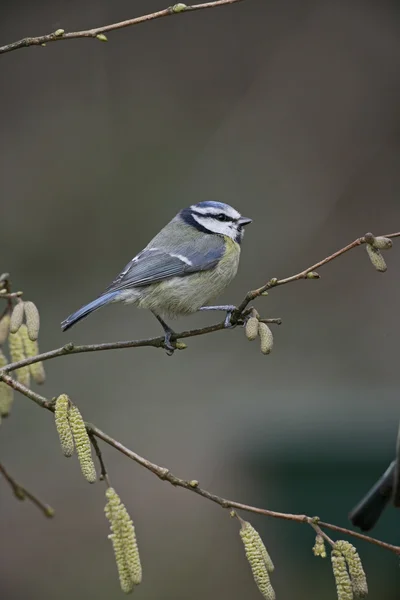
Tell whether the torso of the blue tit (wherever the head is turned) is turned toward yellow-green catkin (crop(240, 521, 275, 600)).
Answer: no

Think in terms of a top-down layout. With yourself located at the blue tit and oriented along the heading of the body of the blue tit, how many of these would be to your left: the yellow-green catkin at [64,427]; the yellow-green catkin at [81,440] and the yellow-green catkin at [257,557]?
0

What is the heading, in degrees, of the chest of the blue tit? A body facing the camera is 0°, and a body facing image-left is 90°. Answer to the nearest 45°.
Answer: approximately 270°

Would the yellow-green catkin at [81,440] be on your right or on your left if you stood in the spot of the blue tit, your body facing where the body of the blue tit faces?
on your right

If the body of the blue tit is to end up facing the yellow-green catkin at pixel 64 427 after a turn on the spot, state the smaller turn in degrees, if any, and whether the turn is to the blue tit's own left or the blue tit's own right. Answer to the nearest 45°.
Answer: approximately 180°

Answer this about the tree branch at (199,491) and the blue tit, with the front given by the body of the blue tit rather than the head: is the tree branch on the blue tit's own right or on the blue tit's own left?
on the blue tit's own right

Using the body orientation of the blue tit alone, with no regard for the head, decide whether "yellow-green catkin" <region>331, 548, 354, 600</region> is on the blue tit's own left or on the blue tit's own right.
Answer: on the blue tit's own right
